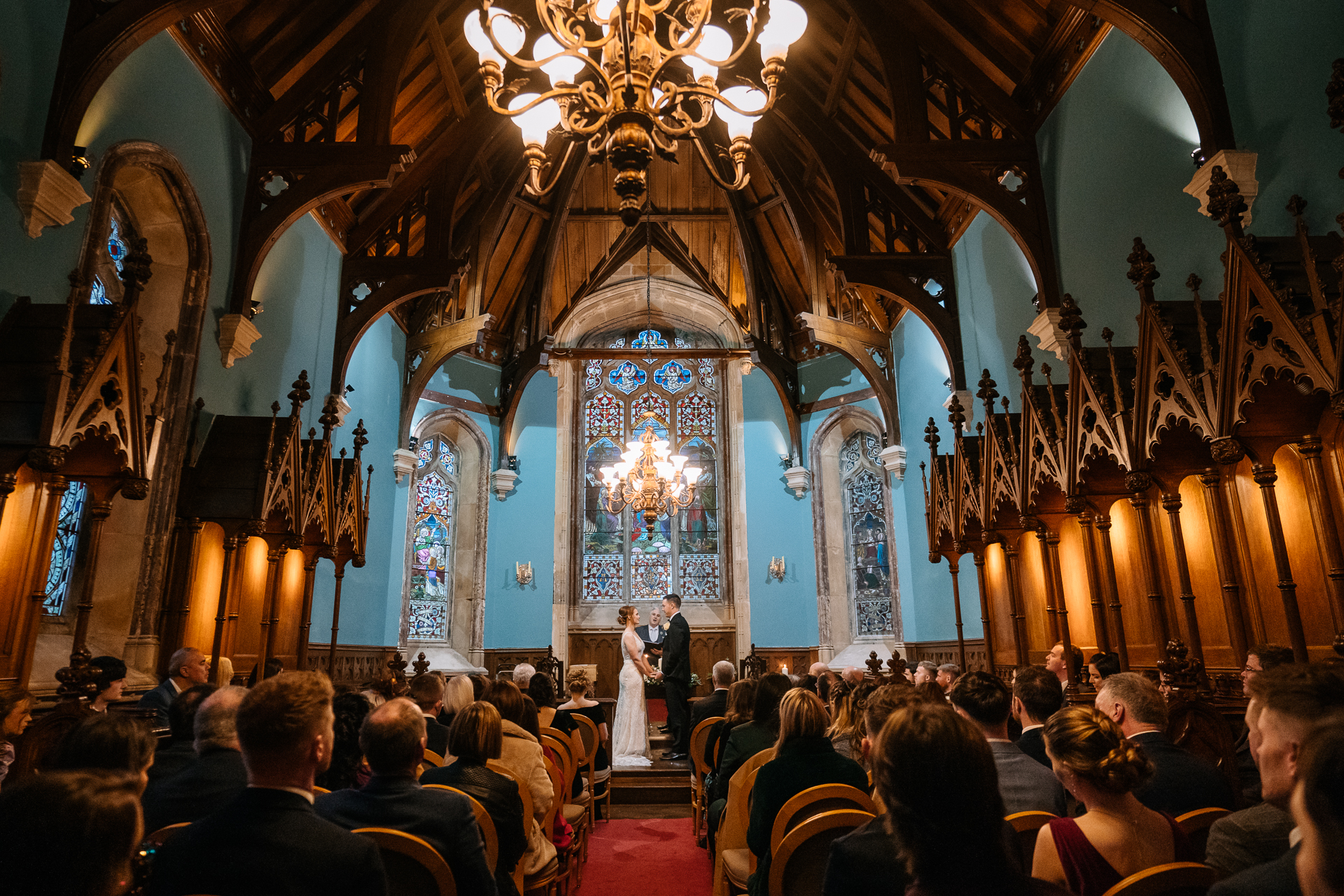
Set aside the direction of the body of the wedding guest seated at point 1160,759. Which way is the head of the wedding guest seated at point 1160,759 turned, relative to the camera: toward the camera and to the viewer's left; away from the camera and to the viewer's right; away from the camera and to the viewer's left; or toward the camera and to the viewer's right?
away from the camera and to the viewer's left

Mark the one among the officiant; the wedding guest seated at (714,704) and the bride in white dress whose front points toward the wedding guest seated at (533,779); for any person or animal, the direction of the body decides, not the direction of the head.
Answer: the officiant

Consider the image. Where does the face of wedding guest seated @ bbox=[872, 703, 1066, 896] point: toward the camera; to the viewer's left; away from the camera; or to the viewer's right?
away from the camera

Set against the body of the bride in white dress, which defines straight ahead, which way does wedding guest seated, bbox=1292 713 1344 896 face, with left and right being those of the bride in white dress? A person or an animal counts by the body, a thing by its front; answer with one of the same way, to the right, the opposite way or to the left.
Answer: to the left

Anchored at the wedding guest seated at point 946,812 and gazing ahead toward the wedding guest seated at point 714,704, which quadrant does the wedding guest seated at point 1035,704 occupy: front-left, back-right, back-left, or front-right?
front-right

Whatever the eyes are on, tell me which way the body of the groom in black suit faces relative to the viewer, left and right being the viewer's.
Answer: facing to the left of the viewer

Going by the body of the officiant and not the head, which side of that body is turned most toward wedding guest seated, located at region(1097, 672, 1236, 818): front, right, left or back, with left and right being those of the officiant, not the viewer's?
front

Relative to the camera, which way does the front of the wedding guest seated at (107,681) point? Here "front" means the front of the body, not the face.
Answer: to the viewer's right

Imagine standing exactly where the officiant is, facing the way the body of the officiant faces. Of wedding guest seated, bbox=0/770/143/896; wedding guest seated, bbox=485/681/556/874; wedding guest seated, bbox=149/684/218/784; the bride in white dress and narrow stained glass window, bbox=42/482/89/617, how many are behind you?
0

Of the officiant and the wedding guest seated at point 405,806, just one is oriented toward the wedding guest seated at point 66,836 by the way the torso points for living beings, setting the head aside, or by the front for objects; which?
the officiant

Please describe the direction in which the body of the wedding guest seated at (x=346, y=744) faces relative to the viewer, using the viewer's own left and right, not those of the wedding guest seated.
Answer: facing away from the viewer

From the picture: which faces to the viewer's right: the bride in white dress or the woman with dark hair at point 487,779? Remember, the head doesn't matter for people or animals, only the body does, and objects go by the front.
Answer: the bride in white dress

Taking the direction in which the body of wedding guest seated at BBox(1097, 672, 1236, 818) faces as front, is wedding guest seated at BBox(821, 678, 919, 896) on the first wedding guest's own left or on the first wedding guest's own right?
on the first wedding guest's own left

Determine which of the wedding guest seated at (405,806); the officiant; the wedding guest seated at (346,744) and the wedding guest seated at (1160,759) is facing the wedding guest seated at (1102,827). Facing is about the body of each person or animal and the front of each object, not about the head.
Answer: the officiant

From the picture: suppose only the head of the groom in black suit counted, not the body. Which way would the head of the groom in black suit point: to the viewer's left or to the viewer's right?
to the viewer's left

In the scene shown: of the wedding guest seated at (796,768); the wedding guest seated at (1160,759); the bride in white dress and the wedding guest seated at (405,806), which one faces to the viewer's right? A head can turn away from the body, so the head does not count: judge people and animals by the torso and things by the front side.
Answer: the bride in white dress

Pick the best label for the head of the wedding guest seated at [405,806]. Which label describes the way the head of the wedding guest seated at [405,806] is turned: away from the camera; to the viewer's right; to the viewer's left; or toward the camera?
away from the camera

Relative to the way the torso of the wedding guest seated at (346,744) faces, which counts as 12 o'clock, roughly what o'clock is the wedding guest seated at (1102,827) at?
the wedding guest seated at (1102,827) is roughly at 5 o'clock from the wedding guest seated at (346,744).

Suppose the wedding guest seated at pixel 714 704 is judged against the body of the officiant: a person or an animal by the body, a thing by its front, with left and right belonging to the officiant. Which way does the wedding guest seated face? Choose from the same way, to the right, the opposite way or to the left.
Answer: the opposite way

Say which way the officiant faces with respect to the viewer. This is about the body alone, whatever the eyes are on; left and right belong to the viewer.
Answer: facing the viewer

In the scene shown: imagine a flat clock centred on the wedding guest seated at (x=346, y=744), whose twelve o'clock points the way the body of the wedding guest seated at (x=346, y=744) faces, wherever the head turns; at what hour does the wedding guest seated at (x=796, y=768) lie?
the wedding guest seated at (x=796, y=768) is roughly at 4 o'clock from the wedding guest seated at (x=346, y=744).

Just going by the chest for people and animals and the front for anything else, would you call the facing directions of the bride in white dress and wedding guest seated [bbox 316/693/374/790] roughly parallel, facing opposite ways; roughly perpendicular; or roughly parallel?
roughly perpendicular

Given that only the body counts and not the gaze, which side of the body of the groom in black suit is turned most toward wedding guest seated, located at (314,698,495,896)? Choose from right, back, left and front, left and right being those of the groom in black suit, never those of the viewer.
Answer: left
